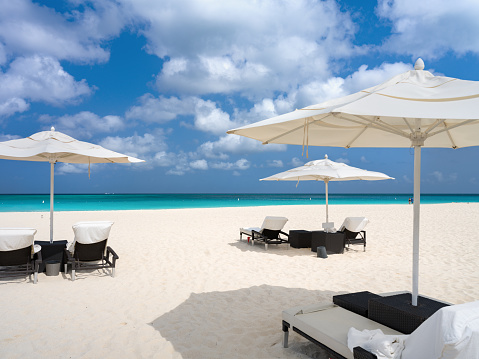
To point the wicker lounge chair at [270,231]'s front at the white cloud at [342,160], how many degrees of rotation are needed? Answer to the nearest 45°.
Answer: approximately 90° to its right

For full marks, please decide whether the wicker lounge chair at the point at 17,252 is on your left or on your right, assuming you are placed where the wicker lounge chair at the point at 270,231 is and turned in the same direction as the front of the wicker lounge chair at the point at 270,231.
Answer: on your left

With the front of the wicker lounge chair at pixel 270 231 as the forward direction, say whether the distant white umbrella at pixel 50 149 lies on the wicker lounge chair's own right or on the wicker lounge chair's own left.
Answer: on the wicker lounge chair's own left

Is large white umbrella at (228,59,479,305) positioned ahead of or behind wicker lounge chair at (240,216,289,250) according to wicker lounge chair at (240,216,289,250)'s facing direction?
behind

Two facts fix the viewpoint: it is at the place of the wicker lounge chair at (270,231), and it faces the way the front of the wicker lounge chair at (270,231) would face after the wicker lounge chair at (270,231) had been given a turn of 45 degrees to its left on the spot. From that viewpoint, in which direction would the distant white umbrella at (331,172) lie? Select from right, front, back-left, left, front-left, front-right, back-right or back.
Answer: back

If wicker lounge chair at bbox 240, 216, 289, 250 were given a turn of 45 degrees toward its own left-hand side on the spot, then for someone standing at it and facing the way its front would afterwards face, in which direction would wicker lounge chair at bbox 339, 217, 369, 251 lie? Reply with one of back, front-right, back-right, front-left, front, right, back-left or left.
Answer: back

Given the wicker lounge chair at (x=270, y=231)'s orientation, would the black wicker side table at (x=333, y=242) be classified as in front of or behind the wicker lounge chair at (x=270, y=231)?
behind

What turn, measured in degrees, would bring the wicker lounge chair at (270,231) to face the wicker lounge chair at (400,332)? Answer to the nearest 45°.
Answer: approximately 135° to its left
